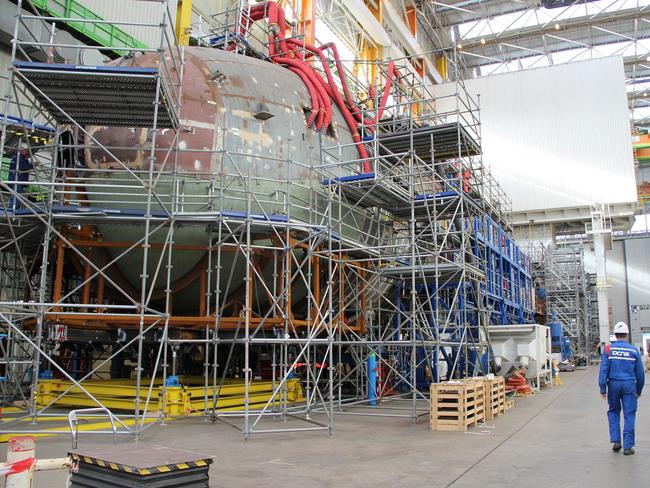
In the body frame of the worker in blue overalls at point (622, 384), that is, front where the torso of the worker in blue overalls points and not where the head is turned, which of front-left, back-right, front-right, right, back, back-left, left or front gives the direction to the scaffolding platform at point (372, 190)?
front-left

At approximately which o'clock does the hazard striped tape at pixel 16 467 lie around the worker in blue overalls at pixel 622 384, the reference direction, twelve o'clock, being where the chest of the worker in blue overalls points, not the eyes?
The hazard striped tape is roughly at 7 o'clock from the worker in blue overalls.

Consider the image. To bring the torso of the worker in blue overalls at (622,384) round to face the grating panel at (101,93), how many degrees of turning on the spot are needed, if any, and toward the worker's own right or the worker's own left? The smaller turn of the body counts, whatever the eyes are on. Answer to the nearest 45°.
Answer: approximately 90° to the worker's own left

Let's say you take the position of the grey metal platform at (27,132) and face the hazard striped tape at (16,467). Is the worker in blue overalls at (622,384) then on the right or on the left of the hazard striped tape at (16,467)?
left

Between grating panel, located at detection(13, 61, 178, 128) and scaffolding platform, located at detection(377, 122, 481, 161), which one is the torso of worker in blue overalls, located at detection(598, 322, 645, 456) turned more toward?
the scaffolding platform

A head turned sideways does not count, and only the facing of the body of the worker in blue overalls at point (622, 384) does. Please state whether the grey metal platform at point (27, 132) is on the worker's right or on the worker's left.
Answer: on the worker's left

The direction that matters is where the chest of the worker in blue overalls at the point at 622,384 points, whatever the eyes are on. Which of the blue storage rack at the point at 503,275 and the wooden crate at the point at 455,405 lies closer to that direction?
the blue storage rack

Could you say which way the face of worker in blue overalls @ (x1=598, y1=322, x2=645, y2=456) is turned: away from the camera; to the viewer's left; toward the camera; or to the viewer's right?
away from the camera

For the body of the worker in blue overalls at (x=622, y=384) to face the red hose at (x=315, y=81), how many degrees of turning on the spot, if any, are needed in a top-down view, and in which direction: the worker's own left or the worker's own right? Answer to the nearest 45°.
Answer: approximately 45° to the worker's own left

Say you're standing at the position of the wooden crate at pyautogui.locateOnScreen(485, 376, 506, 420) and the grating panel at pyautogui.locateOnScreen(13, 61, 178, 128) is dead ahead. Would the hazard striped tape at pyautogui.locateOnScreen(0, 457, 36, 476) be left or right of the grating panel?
left

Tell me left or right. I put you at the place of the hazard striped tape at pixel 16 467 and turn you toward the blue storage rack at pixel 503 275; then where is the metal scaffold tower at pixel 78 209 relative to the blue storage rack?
left

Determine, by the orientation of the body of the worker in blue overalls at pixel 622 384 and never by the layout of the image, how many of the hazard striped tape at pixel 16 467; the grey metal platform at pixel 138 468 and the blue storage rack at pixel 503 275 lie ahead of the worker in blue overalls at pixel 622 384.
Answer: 1

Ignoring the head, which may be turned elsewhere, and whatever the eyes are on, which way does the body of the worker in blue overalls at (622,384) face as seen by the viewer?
away from the camera

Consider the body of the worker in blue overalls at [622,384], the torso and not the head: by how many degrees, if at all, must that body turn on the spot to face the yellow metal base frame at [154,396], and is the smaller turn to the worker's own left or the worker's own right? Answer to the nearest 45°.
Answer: approximately 90° to the worker's own left

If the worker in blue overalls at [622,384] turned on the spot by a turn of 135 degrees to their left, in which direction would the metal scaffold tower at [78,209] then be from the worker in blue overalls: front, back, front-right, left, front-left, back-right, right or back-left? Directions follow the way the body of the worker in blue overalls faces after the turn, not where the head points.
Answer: front-right

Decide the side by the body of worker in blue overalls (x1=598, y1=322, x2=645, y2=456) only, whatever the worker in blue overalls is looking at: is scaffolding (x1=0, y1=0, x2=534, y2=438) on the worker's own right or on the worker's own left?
on the worker's own left

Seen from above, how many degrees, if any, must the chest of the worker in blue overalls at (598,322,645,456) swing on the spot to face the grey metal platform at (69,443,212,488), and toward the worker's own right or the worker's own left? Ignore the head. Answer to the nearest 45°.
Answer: approximately 135° to the worker's own left

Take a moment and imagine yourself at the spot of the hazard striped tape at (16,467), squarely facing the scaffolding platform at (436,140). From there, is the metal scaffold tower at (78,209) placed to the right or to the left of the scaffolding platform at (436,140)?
left

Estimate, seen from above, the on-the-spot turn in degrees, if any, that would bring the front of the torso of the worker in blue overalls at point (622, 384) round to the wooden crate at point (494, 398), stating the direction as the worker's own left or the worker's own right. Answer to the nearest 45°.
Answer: approximately 45° to the worker's own left

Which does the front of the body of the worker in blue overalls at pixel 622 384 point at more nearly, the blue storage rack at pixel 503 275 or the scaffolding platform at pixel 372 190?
the blue storage rack
